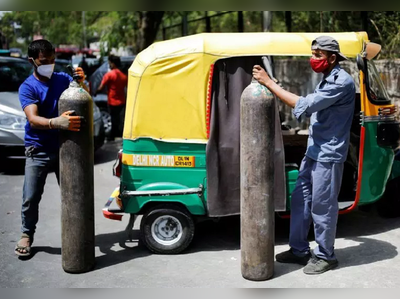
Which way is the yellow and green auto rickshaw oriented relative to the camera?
to the viewer's right

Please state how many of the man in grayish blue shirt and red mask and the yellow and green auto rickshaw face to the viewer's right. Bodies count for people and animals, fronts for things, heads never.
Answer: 1

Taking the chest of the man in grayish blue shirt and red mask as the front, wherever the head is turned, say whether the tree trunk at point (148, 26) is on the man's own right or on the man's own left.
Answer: on the man's own right

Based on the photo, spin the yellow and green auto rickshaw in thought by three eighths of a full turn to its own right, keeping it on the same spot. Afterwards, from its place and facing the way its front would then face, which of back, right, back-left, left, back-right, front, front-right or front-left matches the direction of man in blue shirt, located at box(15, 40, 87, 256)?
front-right

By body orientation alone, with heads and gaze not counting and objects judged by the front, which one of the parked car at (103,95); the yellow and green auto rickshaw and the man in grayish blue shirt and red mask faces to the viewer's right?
the yellow and green auto rickshaw

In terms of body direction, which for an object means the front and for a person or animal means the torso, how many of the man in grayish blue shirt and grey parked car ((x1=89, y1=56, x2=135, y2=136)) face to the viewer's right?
0

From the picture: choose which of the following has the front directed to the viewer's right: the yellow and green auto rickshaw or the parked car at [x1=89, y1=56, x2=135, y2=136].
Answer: the yellow and green auto rickshaw

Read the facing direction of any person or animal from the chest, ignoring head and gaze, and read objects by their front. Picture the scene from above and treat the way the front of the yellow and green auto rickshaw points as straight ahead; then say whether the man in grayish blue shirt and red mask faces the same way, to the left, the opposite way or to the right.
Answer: the opposite way

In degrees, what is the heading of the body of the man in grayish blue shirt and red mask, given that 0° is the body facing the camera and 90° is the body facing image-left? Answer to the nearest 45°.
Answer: approximately 90°

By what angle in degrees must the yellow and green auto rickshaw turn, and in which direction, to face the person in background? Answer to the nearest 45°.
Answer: approximately 90° to its left

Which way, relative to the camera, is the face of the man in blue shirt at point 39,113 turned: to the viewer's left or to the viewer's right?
to the viewer's right

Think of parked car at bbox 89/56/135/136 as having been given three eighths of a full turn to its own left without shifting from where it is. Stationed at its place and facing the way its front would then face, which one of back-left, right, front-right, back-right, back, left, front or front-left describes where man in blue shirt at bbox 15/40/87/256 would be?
right

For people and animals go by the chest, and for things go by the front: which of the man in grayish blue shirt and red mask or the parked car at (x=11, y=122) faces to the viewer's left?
the man in grayish blue shirt and red mask
